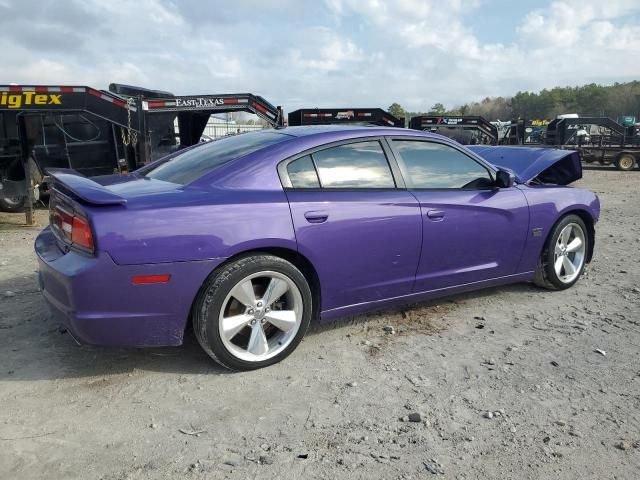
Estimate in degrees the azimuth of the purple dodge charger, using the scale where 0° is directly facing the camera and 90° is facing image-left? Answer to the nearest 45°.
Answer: approximately 225°

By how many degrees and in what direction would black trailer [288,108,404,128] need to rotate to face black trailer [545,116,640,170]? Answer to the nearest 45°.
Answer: approximately 45° to its left

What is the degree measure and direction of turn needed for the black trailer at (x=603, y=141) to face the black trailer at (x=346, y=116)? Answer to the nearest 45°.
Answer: approximately 45° to its left

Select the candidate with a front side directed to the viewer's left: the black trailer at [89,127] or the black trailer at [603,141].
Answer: the black trailer at [603,141]

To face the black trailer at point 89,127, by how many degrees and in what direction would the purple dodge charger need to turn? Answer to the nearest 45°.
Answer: approximately 90° to its left

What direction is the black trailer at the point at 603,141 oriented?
to the viewer's left
